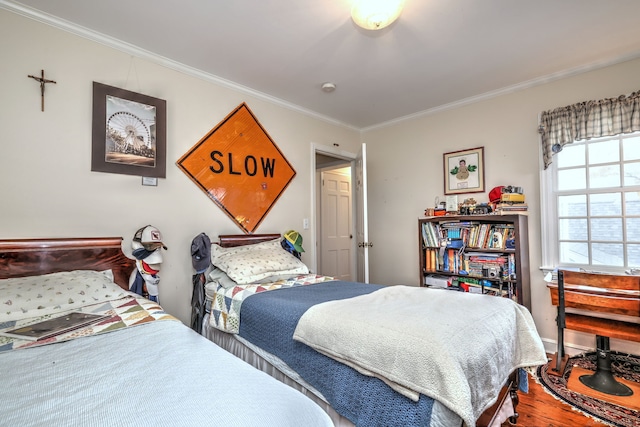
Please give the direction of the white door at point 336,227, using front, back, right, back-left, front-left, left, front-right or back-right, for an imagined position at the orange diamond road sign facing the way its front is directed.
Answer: left

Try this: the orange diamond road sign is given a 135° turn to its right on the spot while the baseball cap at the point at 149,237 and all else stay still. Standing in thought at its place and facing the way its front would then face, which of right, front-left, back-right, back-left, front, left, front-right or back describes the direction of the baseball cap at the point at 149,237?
front-left

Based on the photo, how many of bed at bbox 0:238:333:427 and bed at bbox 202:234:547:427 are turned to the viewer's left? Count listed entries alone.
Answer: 0

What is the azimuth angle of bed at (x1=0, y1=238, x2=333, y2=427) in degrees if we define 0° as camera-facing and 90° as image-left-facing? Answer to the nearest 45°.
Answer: approximately 315°

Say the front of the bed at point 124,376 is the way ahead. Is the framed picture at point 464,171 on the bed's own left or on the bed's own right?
on the bed's own left

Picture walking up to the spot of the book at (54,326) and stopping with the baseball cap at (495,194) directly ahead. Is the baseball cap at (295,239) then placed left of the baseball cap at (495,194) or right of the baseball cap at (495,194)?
left

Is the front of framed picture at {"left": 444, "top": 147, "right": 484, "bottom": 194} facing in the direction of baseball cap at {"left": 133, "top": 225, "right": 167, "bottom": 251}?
yes

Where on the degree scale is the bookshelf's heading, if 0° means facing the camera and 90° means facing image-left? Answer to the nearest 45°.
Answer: approximately 45°

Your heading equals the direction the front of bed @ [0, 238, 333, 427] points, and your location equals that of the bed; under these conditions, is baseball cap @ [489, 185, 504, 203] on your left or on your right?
on your left

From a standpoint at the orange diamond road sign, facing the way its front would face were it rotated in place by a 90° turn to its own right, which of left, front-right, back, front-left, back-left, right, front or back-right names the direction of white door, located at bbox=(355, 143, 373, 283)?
back-left

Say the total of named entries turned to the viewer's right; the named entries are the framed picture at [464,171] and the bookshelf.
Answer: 0

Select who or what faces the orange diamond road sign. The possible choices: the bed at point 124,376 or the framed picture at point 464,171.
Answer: the framed picture

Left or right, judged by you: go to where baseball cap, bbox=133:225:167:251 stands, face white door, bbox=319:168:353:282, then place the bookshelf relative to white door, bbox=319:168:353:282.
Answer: right
